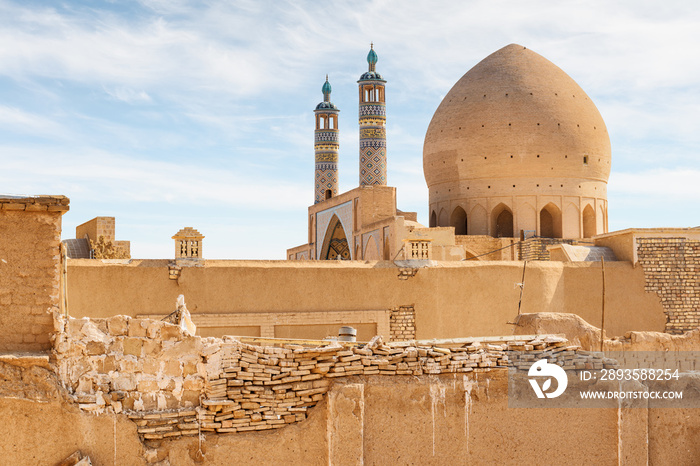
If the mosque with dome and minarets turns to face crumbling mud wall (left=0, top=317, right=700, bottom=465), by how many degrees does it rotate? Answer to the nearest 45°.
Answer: approximately 45° to its left

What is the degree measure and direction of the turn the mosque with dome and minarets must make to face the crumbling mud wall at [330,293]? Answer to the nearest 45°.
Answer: approximately 45° to its left

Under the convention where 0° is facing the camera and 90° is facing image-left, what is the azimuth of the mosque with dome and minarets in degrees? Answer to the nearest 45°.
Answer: approximately 45°
